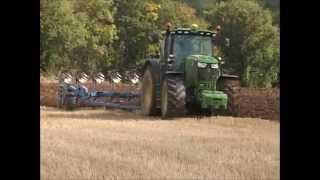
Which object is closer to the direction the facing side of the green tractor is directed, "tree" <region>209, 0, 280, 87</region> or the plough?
the tree

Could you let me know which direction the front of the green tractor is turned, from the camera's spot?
facing the viewer and to the right of the viewer

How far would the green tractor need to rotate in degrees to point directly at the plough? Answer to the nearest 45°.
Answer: approximately 135° to its right
